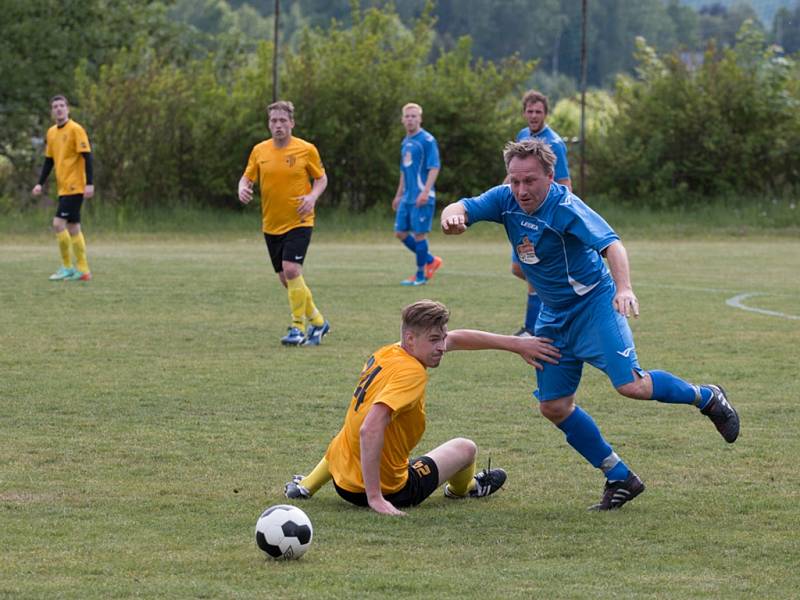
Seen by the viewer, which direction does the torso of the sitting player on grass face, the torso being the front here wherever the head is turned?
to the viewer's right

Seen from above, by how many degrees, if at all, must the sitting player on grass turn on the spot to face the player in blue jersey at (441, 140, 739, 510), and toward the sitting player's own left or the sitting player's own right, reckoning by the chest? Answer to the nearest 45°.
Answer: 0° — they already face them

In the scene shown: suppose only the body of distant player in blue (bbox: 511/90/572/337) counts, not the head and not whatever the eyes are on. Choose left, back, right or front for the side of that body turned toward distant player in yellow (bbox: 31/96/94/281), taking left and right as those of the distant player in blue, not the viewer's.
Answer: right

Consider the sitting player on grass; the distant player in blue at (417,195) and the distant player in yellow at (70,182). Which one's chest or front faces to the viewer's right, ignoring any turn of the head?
the sitting player on grass

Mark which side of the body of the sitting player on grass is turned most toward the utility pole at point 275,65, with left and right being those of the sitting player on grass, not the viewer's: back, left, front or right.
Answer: left

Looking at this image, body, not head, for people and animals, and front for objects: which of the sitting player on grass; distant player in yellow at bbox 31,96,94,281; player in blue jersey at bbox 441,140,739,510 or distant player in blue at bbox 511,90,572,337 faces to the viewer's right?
the sitting player on grass

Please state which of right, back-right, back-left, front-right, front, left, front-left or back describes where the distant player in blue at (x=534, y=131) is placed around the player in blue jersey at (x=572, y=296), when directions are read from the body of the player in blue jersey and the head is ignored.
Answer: back-right

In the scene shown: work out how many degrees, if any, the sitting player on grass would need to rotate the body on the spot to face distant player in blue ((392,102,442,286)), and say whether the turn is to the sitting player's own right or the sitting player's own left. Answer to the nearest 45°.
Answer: approximately 90° to the sitting player's own left

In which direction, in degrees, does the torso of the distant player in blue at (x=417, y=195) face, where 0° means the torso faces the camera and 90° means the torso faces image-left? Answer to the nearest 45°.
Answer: approximately 45°

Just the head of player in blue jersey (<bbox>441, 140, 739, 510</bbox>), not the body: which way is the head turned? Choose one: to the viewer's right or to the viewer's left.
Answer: to the viewer's left

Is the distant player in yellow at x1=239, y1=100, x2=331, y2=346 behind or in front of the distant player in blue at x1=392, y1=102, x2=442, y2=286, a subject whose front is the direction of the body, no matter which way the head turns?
in front

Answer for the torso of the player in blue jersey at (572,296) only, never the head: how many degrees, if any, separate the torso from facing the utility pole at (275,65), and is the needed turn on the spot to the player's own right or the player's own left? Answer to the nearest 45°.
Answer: approximately 135° to the player's own right

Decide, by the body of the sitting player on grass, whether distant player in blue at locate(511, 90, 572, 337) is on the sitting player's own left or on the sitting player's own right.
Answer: on the sitting player's own left

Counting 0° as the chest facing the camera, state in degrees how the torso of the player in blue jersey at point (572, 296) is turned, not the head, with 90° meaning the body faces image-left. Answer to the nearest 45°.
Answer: approximately 45°
